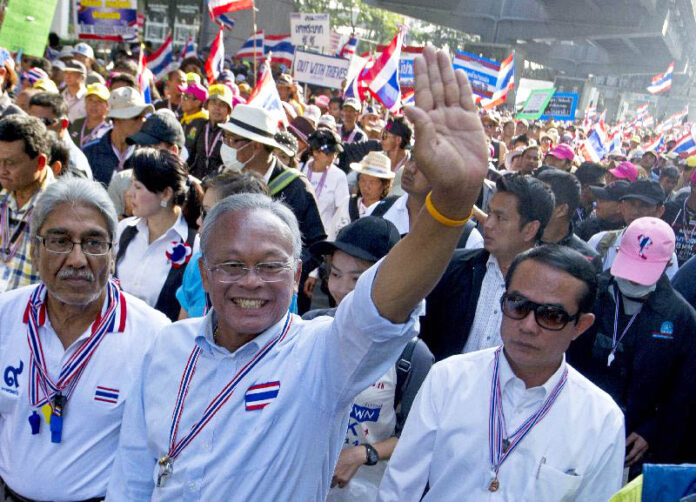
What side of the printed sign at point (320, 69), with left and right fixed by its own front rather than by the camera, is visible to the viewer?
front

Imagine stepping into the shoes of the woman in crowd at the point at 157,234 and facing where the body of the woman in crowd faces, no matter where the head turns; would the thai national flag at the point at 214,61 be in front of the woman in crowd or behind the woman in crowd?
behind

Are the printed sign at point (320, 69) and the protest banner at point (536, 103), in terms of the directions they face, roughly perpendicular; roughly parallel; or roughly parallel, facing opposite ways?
roughly parallel

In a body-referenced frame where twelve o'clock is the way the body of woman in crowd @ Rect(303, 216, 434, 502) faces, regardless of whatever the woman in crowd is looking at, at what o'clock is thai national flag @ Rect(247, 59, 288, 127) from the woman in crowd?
The thai national flag is roughly at 4 o'clock from the woman in crowd.

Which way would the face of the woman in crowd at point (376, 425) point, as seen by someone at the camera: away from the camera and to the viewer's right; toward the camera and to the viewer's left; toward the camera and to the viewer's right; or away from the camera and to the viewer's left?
toward the camera and to the viewer's left

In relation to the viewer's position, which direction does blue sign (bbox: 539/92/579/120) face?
facing the viewer

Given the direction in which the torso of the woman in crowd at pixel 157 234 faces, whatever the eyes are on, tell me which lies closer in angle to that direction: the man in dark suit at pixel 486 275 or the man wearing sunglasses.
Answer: the man wearing sunglasses

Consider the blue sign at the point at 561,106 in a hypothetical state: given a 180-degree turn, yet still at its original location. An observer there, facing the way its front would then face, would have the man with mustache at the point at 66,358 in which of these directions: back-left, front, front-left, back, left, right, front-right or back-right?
back

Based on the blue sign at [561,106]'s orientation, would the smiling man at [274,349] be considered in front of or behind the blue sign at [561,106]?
in front

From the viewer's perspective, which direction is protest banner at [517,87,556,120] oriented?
toward the camera

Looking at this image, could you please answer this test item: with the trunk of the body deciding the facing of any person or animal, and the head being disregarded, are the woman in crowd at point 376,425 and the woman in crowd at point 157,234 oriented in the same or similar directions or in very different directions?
same or similar directions

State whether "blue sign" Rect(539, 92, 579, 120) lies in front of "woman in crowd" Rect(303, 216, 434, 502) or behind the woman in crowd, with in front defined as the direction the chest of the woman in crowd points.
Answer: behind

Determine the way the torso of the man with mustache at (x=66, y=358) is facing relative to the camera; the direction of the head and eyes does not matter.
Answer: toward the camera

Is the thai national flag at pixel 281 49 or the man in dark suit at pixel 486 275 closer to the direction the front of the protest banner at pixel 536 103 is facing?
the man in dark suit
